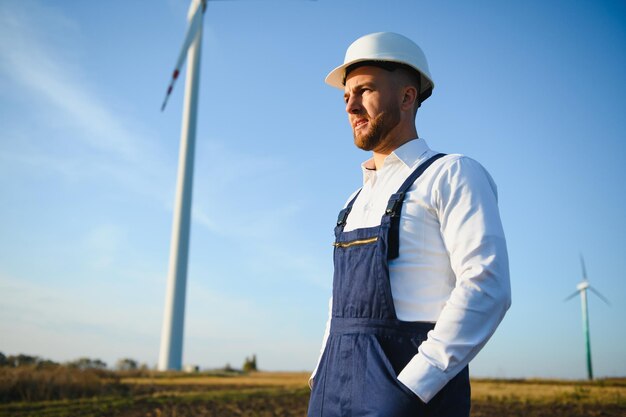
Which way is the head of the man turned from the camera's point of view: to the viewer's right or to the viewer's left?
to the viewer's left

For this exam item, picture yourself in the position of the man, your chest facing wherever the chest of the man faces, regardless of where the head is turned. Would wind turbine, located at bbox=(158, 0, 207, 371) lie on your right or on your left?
on your right
